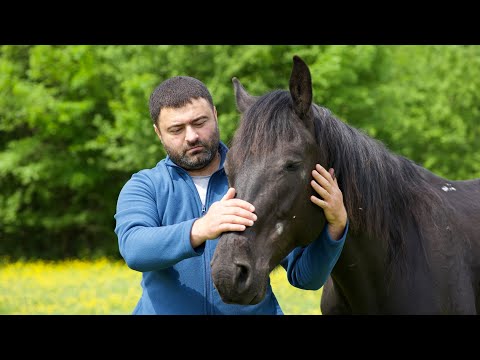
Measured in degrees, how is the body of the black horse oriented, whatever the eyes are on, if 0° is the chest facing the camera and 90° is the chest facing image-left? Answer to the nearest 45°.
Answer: approximately 45°
